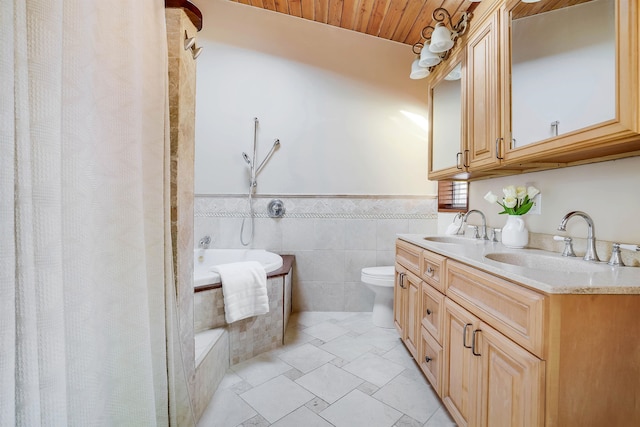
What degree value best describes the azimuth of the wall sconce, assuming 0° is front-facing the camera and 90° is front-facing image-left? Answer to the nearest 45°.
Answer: approximately 45°

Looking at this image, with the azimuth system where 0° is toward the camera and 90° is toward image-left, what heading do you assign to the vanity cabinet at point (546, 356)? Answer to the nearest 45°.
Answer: approximately 45°

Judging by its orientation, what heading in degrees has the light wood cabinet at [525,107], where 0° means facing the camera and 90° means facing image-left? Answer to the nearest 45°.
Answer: approximately 45°

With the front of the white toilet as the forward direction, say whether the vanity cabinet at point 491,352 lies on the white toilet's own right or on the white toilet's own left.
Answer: on the white toilet's own left
